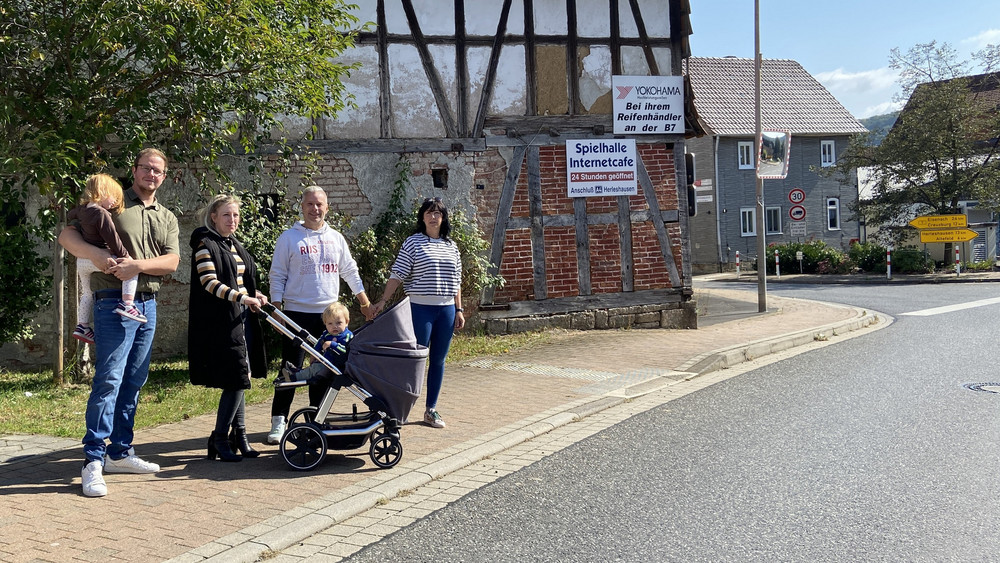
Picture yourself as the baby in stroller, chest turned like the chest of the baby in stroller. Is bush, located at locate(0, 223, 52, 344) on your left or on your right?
on your right

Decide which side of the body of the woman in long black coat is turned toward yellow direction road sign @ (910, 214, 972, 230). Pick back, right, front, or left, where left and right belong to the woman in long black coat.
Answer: left

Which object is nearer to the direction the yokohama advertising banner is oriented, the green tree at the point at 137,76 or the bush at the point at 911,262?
the green tree

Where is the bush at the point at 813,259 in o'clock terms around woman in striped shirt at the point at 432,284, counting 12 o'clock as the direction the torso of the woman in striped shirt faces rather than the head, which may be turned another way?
The bush is roughly at 7 o'clock from the woman in striped shirt.

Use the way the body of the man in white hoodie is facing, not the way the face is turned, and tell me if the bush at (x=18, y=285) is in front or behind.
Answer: behind

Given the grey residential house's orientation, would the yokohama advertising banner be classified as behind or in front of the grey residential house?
in front

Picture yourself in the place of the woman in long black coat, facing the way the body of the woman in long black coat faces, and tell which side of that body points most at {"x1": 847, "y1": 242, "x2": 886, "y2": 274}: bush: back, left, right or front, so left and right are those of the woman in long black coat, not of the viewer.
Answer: left

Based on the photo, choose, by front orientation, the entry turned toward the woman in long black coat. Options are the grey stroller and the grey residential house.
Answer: the grey residential house

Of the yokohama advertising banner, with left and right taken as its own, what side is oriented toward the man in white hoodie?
front

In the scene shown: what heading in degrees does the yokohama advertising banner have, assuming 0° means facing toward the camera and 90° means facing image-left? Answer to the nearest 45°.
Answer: approximately 0°

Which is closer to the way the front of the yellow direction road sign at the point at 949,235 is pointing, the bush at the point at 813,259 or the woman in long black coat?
the woman in long black coat
